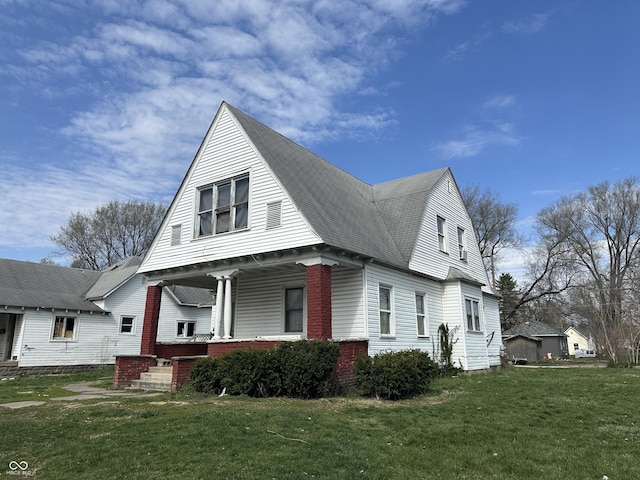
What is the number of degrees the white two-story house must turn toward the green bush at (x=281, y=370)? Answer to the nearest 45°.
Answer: approximately 45° to its left

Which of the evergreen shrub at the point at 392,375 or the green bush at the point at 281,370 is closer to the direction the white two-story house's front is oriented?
the green bush

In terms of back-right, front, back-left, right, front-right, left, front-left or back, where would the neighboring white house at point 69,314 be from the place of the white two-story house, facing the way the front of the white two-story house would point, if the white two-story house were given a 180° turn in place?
left

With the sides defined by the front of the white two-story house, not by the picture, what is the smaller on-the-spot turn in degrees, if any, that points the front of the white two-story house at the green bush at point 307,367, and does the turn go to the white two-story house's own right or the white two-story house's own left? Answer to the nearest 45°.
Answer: approximately 45° to the white two-story house's own left

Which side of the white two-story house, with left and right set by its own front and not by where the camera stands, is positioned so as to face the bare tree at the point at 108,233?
right

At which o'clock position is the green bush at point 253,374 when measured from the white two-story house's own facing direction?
The green bush is roughly at 11 o'clock from the white two-story house.

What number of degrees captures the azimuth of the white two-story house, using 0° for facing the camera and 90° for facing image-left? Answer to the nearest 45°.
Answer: approximately 45°
